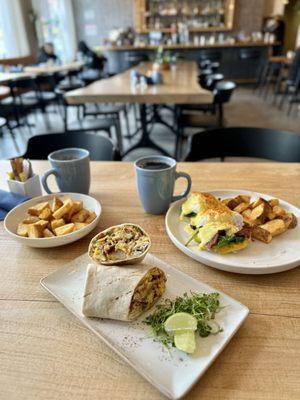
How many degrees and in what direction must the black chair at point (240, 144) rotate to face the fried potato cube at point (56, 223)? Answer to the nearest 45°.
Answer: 0° — it already faces it

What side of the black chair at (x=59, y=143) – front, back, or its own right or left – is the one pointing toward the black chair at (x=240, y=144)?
left

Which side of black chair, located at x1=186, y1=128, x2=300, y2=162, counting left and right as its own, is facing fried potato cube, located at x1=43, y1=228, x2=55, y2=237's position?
front

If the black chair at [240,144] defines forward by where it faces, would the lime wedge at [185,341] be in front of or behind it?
in front

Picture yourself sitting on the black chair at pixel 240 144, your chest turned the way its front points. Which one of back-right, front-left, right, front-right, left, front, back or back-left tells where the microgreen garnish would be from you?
front

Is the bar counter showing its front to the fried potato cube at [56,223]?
yes

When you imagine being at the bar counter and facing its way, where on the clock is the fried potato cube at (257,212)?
The fried potato cube is roughly at 12 o'clock from the bar counter.

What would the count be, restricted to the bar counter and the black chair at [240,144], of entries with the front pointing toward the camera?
2

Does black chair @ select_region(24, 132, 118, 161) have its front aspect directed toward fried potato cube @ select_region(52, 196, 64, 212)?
yes

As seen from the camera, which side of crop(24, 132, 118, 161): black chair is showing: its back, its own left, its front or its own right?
front

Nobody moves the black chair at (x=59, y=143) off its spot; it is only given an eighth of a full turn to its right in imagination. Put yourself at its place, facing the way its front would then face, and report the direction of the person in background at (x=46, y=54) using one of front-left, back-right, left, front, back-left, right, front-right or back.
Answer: back-right

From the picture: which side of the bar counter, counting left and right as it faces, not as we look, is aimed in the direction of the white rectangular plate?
front

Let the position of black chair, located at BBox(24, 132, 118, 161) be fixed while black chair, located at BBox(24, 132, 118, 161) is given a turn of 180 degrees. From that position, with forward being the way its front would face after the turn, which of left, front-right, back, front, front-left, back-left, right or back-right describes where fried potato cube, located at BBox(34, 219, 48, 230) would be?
back

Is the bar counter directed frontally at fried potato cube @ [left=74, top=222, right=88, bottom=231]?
yes

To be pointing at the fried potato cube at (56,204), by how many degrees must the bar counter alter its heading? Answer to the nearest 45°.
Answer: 0° — it already faces it

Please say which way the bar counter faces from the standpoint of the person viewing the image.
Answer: facing the viewer

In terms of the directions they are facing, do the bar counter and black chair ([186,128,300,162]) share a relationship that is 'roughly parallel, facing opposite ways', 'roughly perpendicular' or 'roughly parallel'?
roughly parallel

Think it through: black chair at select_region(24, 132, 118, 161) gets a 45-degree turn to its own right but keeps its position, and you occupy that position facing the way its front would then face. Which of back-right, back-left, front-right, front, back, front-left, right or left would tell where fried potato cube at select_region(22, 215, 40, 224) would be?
front-left
